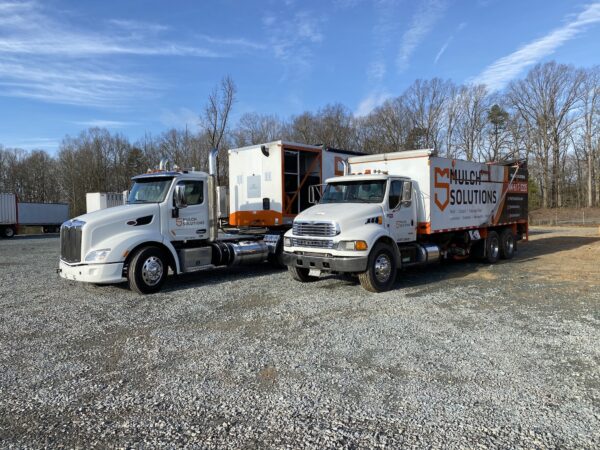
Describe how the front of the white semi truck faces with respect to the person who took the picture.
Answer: facing the viewer and to the left of the viewer

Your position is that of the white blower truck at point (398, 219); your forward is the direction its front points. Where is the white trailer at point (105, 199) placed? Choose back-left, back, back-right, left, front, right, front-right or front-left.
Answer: right

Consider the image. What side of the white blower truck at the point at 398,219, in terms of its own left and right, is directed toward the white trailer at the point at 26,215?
right

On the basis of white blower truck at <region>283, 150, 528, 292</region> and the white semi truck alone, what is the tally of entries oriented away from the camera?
0

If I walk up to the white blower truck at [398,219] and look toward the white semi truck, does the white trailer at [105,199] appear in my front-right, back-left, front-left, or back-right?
front-right

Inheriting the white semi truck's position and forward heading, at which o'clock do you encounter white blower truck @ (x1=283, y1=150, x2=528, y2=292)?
The white blower truck is roughly at 8 o'clock from the white semi truck.

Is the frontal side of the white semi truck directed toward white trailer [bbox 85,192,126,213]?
no

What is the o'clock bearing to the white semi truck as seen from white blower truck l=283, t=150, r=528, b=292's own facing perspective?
The white semi truck is roughly at 1 o'clock from the white blower truck.

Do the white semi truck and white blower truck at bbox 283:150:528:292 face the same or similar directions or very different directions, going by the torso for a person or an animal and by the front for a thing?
same or similar directions
